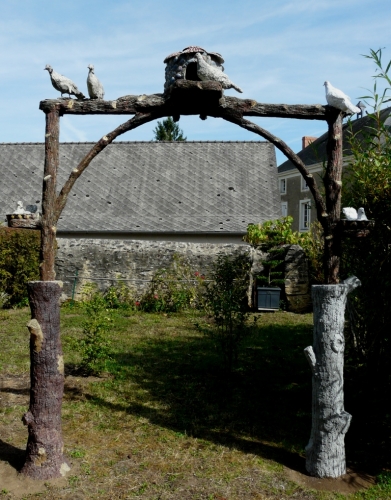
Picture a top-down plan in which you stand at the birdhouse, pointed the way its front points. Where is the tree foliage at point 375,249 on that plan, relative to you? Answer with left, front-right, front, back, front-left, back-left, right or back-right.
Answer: left

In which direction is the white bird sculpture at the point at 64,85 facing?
to the viewer's left

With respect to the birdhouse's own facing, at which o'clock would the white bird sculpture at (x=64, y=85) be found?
The white bird sculpture is roughly at 3 o'clock from the birdhouse.

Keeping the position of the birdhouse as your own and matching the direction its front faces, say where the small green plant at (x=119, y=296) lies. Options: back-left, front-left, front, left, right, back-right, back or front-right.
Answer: back

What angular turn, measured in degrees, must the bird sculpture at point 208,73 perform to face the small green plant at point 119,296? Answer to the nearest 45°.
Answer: approximately 90° to its right
